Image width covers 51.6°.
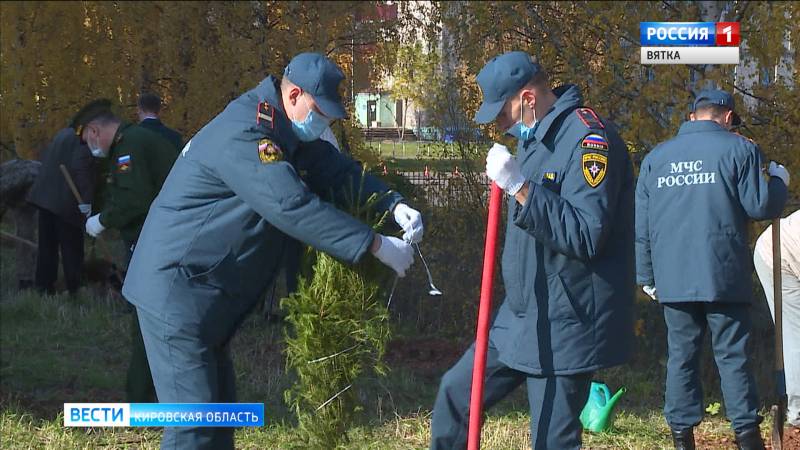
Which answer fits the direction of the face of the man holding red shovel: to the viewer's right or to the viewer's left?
to the viewer's left

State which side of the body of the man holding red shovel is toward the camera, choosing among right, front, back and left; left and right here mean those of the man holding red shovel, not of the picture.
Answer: left

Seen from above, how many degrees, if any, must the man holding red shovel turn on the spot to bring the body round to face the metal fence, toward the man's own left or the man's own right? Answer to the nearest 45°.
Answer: approximately 90° to the man's own right

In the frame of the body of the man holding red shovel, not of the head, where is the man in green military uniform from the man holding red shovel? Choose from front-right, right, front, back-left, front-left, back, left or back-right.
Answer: front-right

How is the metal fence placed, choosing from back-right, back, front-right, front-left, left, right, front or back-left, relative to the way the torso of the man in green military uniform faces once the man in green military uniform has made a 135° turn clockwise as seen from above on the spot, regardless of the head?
front
